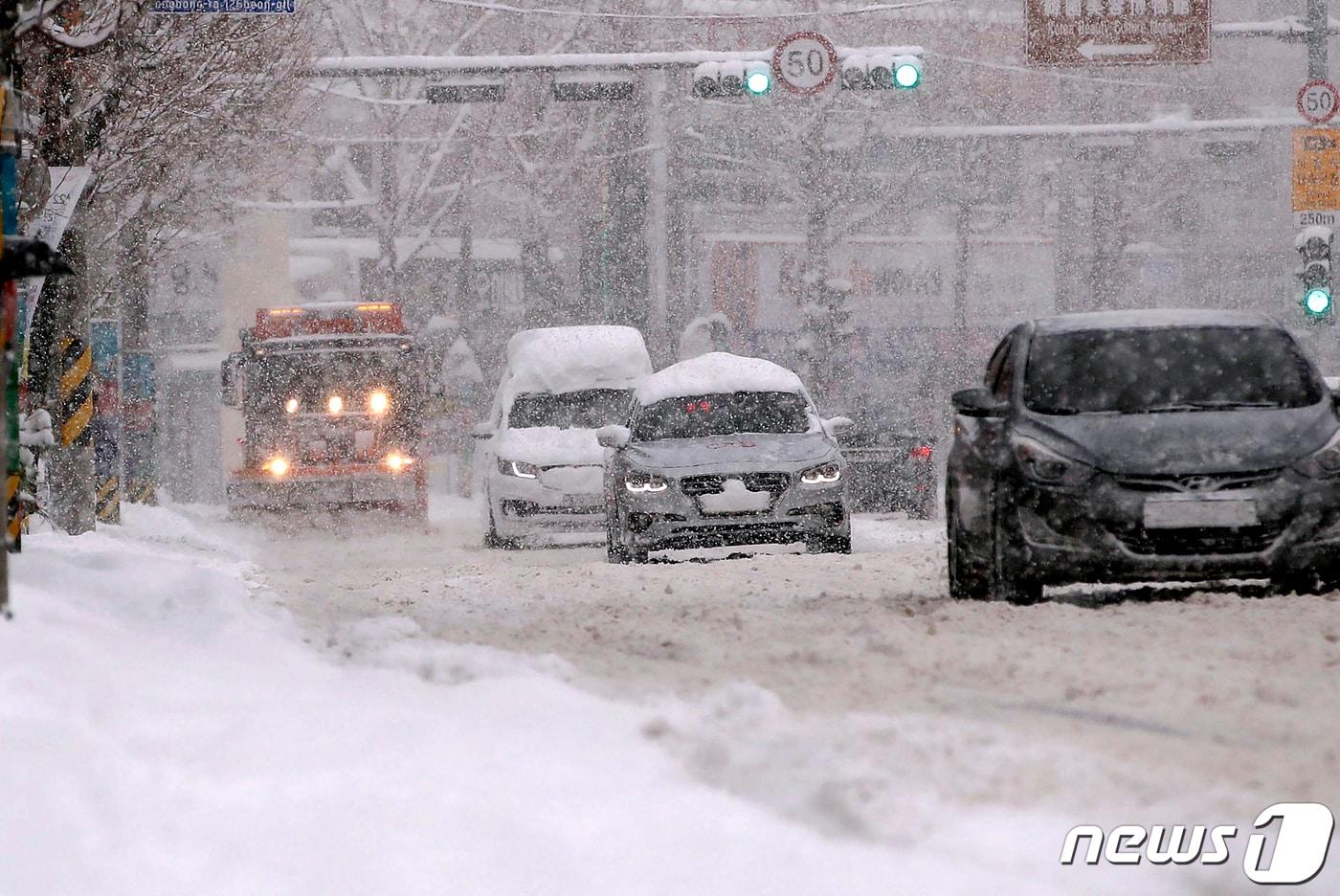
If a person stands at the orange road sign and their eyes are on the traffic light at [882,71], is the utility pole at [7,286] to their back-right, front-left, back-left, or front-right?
front-left

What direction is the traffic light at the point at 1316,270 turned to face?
toward the camera

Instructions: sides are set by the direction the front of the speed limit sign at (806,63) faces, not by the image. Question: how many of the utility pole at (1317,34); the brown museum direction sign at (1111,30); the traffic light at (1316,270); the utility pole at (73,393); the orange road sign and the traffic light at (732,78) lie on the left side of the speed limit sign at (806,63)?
4

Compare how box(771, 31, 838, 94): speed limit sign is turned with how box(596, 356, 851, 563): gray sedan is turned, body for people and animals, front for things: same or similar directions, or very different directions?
same or similar directions

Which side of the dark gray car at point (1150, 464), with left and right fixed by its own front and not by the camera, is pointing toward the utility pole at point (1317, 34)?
back

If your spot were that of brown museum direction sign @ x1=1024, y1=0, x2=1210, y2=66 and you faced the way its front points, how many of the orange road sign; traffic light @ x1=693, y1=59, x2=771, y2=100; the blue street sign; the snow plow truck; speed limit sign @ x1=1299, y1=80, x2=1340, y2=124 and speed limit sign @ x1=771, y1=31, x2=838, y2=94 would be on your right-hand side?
4

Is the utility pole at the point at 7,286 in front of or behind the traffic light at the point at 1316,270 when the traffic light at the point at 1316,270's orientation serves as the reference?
in front

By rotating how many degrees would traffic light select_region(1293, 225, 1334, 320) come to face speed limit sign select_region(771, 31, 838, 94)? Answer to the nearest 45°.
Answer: approximately 90° to its right

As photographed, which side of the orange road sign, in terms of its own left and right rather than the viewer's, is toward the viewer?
front

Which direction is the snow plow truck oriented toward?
toward the camera

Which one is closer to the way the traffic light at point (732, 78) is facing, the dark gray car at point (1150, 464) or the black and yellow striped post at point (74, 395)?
the dark gray car

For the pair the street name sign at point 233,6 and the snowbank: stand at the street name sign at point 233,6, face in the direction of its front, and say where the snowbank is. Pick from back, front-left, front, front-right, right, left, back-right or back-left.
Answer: front

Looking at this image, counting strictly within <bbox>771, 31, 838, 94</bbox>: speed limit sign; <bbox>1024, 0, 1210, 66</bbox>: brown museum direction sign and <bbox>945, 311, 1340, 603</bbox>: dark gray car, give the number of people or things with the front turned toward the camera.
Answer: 3

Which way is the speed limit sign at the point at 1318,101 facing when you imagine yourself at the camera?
facing the viewer

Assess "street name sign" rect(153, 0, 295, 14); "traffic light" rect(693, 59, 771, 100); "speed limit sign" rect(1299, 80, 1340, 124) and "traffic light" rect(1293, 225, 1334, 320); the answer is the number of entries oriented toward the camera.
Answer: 4
